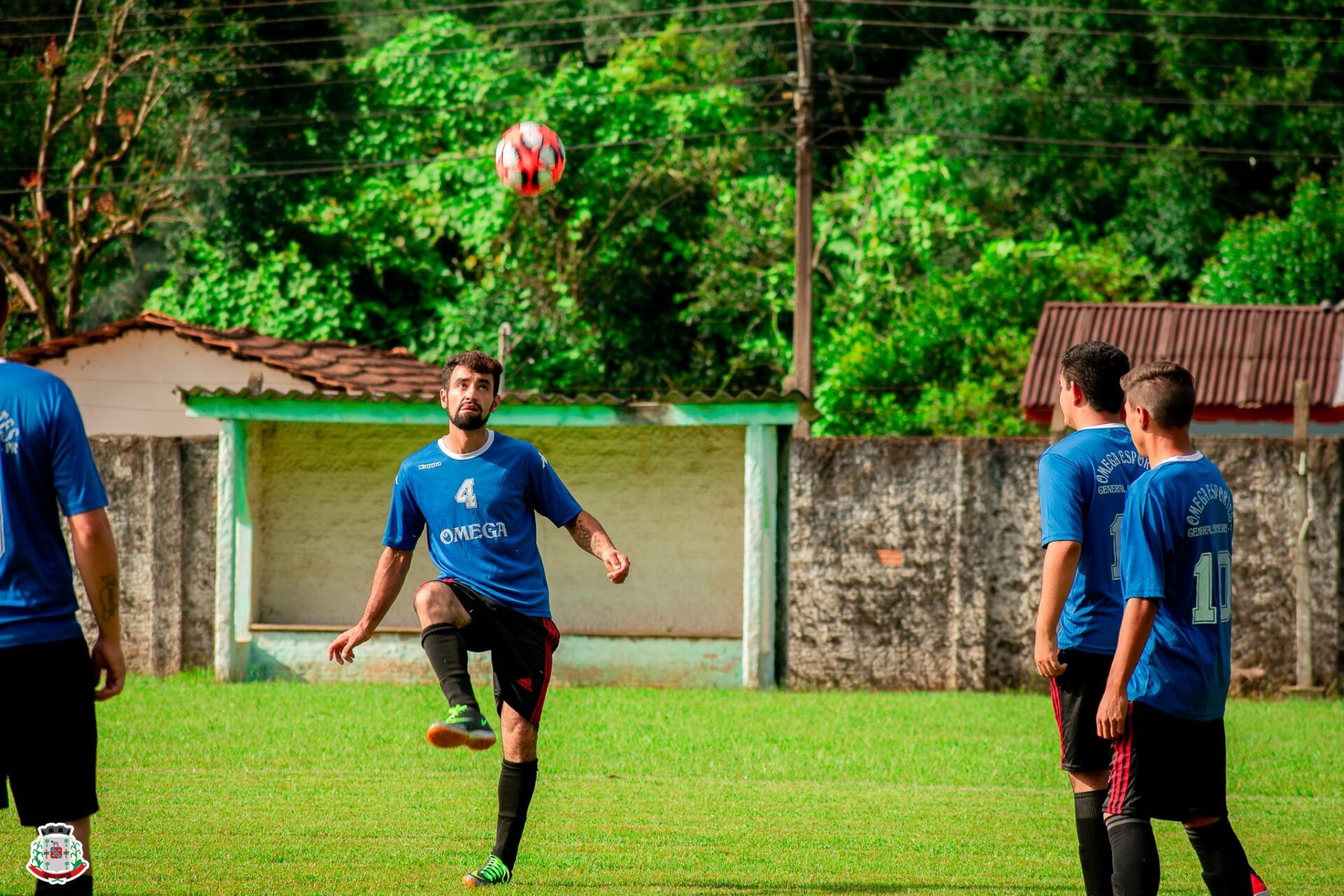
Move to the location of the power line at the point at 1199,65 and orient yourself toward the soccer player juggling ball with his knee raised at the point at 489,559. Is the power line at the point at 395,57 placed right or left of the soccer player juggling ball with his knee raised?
right

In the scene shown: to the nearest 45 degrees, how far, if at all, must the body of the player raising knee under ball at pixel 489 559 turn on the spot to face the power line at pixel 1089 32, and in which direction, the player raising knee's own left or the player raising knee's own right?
approximately 135° to the player raising knee's own left

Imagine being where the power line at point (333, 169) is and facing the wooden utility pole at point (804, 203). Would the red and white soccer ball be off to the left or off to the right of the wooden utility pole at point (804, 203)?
right

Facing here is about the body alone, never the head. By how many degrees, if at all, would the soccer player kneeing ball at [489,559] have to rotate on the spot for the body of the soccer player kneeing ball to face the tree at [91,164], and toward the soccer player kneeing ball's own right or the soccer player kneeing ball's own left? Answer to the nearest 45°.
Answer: approximately 180°

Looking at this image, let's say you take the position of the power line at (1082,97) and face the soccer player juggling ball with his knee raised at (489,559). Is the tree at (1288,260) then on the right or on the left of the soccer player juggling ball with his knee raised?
left

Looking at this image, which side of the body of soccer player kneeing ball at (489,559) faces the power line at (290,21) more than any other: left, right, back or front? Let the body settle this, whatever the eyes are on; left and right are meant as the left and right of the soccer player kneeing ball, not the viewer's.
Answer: back

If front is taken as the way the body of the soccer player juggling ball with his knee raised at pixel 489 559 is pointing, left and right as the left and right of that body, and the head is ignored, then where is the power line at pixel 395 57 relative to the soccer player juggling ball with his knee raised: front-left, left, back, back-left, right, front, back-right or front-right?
back

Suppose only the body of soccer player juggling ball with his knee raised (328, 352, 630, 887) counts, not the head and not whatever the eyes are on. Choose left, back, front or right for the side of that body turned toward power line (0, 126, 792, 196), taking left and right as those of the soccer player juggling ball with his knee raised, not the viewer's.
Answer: back

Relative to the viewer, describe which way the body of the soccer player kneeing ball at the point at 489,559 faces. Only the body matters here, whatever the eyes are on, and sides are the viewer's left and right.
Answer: facing the viewer

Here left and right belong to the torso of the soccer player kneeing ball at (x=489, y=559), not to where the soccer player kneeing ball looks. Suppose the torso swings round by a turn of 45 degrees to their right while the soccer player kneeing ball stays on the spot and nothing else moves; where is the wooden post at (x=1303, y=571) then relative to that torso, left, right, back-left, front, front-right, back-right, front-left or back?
back
